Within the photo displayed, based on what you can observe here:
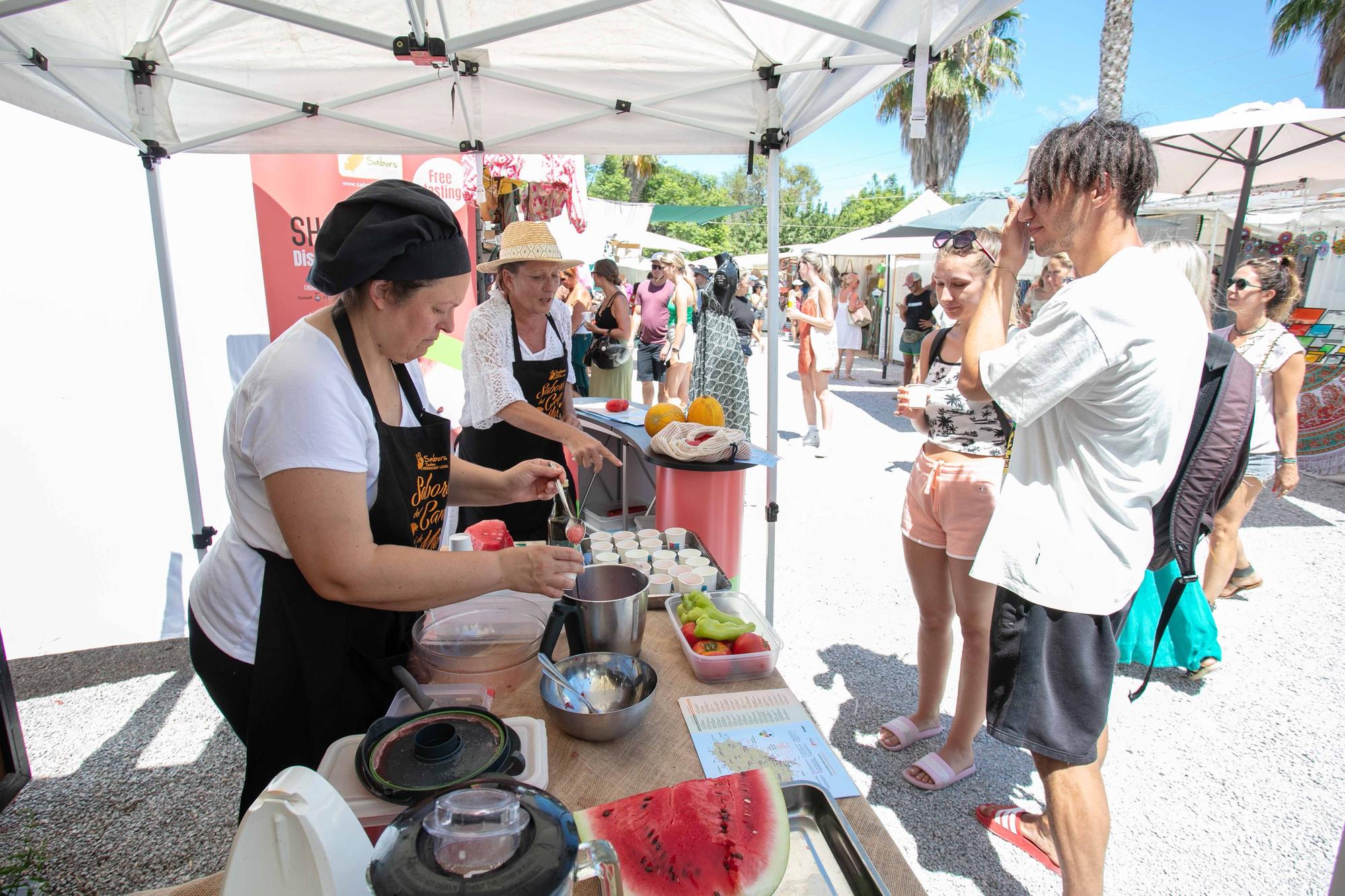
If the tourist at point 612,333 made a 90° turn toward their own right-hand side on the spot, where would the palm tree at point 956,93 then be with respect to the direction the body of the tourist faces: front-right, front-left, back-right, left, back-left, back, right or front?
front-right

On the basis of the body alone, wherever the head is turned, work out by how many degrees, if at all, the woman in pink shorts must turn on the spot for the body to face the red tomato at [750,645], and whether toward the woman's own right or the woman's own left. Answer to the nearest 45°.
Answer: approximately 45° to the woman's own left

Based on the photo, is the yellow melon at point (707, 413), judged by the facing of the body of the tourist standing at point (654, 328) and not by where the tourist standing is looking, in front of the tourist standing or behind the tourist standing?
in front

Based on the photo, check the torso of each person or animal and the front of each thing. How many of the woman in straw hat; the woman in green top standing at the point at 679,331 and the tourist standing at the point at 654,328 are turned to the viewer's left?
1

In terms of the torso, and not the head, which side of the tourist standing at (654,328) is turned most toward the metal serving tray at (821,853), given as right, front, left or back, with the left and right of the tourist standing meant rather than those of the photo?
front

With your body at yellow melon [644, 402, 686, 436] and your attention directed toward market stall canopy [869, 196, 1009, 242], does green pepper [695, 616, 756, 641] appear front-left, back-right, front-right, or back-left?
back-right

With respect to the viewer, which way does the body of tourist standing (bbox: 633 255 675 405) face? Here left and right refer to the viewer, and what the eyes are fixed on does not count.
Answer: facing the viewer

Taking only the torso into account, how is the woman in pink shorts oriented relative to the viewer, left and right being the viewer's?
facing the viewer and to the left of the viewer

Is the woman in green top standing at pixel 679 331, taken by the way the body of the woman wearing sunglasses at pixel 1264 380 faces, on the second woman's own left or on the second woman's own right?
on the second woman's own right

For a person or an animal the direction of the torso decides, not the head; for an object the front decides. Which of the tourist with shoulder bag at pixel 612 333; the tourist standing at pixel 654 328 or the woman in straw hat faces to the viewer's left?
the tourist with shoulder bag at pixel 612 333

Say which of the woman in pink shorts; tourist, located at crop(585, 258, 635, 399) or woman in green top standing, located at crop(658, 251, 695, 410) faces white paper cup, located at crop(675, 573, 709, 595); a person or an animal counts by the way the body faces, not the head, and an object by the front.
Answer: the woman in pink shorts

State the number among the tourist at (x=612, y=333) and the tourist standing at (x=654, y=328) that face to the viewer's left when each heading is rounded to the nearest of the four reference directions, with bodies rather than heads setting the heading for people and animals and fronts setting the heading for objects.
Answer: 1

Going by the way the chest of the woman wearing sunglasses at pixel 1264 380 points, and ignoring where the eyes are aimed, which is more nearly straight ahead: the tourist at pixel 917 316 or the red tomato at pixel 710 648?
the red tomato

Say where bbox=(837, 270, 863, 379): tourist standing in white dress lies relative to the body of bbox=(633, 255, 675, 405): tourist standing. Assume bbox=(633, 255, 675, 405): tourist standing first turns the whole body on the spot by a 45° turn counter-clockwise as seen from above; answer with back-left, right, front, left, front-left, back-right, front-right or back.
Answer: left
